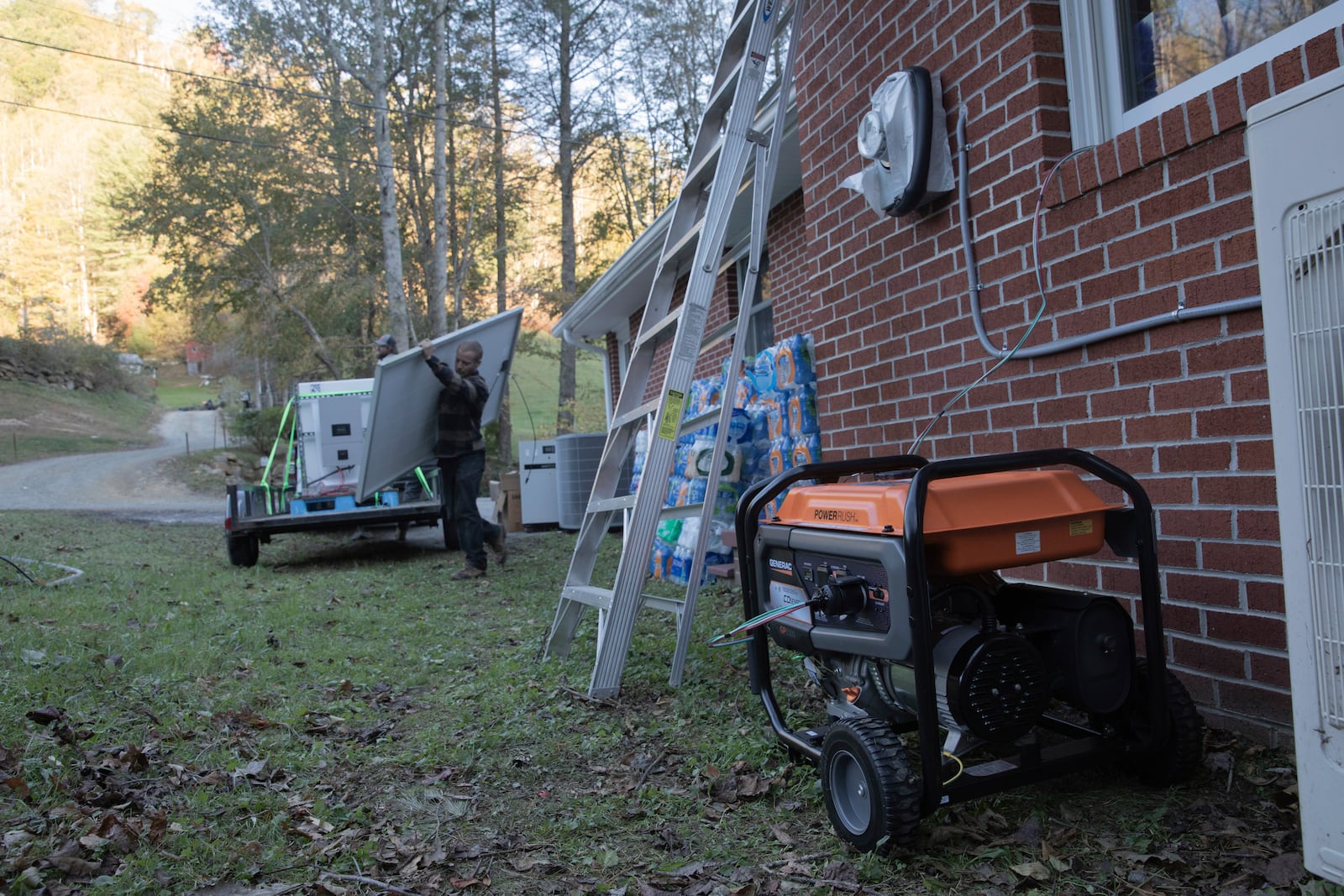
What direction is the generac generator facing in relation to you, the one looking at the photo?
facing the viewer and to the left of the viewer

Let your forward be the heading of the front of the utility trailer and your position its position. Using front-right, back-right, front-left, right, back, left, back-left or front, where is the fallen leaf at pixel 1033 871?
back

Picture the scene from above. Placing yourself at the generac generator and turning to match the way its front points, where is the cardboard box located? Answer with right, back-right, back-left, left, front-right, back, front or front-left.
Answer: right

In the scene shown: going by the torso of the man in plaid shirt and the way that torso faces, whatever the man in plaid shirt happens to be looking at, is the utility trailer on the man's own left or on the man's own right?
on the man's own right

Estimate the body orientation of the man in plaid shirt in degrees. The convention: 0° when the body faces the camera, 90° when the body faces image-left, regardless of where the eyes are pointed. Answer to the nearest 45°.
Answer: approximately 45°

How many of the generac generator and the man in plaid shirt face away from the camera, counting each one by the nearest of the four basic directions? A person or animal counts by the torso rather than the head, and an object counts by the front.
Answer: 0

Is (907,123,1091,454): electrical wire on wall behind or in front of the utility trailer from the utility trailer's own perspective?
behind

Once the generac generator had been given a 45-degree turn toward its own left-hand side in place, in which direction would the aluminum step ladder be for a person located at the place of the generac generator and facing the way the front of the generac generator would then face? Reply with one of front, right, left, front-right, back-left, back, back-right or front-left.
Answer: back-right
